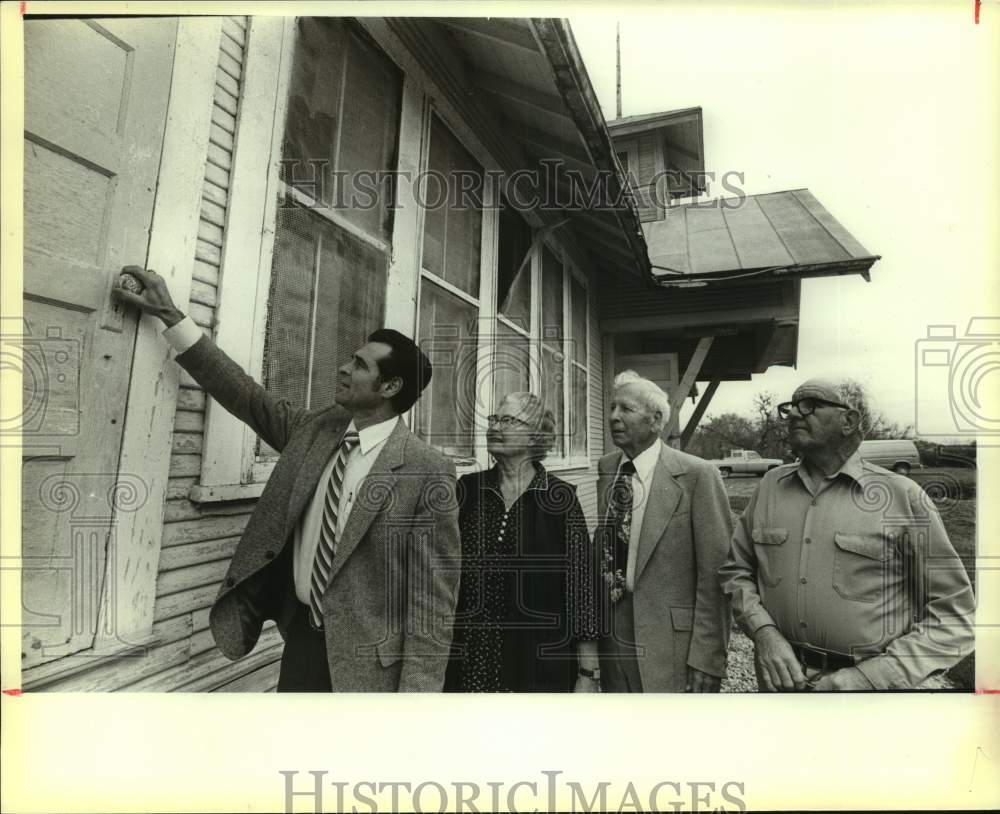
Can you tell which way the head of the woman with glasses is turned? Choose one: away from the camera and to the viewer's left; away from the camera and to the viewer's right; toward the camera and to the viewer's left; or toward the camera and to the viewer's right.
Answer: toward the camera and to the viewer's left

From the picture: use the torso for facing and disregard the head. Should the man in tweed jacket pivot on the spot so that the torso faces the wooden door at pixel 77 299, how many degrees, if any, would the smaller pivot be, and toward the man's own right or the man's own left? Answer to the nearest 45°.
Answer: approximately 45° to the man's own right

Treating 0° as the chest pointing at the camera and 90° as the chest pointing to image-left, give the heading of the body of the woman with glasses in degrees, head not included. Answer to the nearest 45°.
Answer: approximately 45°

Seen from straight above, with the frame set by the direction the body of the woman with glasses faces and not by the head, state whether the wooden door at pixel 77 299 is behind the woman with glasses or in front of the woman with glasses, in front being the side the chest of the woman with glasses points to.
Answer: in front

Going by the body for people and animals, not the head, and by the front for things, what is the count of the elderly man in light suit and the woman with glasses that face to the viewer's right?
0

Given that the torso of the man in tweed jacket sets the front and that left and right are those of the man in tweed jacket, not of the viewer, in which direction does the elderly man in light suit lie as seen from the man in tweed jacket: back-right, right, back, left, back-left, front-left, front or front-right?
back-left

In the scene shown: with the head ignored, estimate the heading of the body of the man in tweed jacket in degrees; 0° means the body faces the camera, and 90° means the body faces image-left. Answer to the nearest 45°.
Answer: approximately 45°

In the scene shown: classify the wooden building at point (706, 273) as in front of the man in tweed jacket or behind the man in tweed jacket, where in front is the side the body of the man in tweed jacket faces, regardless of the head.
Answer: behind

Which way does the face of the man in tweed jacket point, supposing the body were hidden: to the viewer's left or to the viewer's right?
to the viewer's left
